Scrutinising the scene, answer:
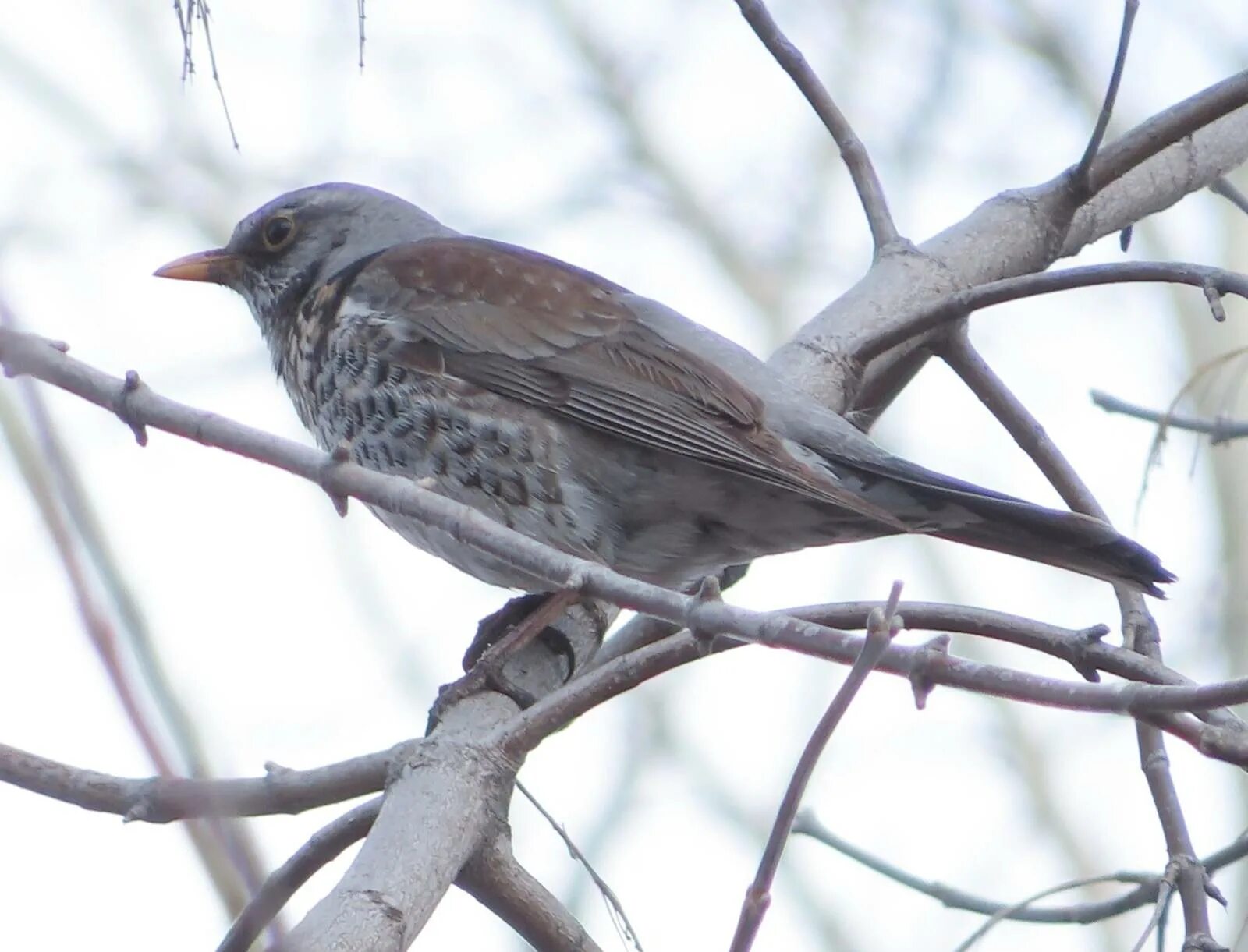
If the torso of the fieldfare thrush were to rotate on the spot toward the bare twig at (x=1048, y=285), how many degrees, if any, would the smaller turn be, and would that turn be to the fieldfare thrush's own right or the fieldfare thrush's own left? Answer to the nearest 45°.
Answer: approximately 135° to the fieldfare thrush's own left

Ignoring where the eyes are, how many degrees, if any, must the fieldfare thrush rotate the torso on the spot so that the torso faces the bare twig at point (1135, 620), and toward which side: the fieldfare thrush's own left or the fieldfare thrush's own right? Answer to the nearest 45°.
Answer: approximately 135° to the fieldfare thrush's own left

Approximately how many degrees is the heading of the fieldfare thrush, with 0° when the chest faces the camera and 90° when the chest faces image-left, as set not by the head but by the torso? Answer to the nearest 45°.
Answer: approximately 90°
